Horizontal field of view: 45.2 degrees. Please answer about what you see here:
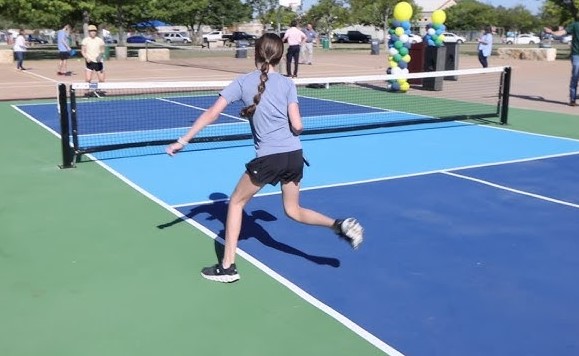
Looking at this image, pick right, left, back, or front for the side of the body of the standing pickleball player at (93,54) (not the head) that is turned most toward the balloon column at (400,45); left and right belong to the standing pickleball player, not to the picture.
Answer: left

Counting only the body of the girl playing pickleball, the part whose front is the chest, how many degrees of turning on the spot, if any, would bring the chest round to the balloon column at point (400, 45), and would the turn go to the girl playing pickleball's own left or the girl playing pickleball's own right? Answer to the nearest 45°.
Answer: approximately 45° to the girl playing pickleball's own right

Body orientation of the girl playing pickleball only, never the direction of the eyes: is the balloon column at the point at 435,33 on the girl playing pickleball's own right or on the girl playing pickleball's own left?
on the girl playing pickleball's own right

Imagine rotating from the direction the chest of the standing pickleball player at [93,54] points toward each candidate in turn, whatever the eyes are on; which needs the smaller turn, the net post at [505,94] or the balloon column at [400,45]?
the net post

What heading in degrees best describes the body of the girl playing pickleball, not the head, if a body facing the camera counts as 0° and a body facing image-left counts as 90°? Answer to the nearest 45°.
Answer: approximately 135°

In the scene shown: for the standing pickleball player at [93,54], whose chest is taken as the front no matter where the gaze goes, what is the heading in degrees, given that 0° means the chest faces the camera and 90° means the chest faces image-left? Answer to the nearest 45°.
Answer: approximately 0°

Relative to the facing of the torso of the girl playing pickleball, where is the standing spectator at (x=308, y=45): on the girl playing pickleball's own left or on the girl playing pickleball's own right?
on the girl playing pickleball's own right

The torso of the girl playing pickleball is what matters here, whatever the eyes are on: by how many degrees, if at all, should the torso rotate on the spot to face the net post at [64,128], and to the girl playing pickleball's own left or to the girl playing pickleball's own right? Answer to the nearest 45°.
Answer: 0° — they already face it

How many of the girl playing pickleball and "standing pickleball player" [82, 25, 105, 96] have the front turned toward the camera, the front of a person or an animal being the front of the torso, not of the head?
1
